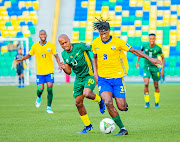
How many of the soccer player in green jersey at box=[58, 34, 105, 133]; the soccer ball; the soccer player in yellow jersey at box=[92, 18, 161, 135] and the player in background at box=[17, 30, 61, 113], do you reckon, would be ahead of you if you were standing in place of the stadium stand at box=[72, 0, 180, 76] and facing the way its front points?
4

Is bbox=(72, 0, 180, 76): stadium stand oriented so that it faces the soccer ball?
yes

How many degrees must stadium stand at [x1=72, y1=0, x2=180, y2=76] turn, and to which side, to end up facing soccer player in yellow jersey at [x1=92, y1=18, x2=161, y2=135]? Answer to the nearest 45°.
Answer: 0° — it already faces them

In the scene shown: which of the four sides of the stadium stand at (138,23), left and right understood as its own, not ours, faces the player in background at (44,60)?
front

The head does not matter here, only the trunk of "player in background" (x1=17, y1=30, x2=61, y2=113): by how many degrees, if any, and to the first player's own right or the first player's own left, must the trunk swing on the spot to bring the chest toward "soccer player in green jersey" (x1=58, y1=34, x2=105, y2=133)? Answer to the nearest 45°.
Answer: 0° — they already face them

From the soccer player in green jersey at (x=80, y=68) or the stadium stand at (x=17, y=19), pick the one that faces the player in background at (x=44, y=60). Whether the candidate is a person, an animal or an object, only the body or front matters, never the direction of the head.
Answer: the stadium stand

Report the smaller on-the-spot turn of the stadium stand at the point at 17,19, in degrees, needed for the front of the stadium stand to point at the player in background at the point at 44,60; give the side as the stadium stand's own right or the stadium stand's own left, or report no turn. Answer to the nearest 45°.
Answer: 0° — it already faces them

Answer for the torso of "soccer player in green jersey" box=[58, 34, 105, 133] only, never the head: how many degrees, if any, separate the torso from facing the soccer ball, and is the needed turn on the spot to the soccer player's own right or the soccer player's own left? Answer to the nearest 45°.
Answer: approximately 90° to the soccer player's own left

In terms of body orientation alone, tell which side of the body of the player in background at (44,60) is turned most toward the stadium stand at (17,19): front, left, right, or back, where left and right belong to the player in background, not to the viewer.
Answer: back

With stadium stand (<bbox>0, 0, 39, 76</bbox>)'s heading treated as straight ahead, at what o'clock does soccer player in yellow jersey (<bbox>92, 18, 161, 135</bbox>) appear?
The soccer player in yellow jersey is roughly at 12 o'clock from the stadium stand.

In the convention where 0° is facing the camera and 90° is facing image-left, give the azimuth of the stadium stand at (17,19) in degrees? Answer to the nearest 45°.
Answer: approximately 0°
